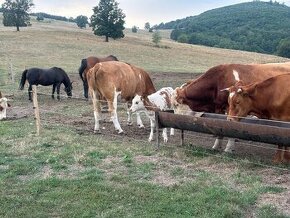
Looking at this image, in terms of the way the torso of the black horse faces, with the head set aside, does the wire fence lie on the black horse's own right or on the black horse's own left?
on the black horse's own right

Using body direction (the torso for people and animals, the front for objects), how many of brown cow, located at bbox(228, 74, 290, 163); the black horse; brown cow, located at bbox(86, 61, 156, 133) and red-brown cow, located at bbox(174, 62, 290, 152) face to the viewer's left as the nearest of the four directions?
2

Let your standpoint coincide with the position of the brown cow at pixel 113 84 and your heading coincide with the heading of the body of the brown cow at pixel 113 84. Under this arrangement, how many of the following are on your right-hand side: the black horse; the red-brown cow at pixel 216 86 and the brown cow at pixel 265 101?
2

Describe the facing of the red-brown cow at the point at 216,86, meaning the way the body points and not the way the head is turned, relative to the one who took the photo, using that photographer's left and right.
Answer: facing to the left of the viewer

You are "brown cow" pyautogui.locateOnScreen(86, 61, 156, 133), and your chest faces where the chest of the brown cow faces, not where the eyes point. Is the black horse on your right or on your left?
on your left

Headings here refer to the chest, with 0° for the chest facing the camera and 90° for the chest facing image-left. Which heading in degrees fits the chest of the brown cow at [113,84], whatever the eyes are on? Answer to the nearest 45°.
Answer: approximately 225°

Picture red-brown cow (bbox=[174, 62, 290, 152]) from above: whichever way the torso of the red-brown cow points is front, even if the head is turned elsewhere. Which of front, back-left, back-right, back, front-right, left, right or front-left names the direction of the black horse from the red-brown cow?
front-right

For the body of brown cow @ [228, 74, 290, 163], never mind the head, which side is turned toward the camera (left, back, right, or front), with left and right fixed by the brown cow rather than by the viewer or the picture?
left

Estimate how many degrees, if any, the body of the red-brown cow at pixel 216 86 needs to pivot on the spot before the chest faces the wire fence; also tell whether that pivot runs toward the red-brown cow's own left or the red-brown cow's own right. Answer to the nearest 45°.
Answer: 0° — it already faces it

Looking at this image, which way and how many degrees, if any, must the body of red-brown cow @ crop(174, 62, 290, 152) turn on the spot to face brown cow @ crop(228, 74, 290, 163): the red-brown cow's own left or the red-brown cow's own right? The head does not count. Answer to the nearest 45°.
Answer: approximately 135° to the red-brown cow's own left

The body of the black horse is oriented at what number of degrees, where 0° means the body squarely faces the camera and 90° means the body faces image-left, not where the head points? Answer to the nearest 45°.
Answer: approximately 270°
